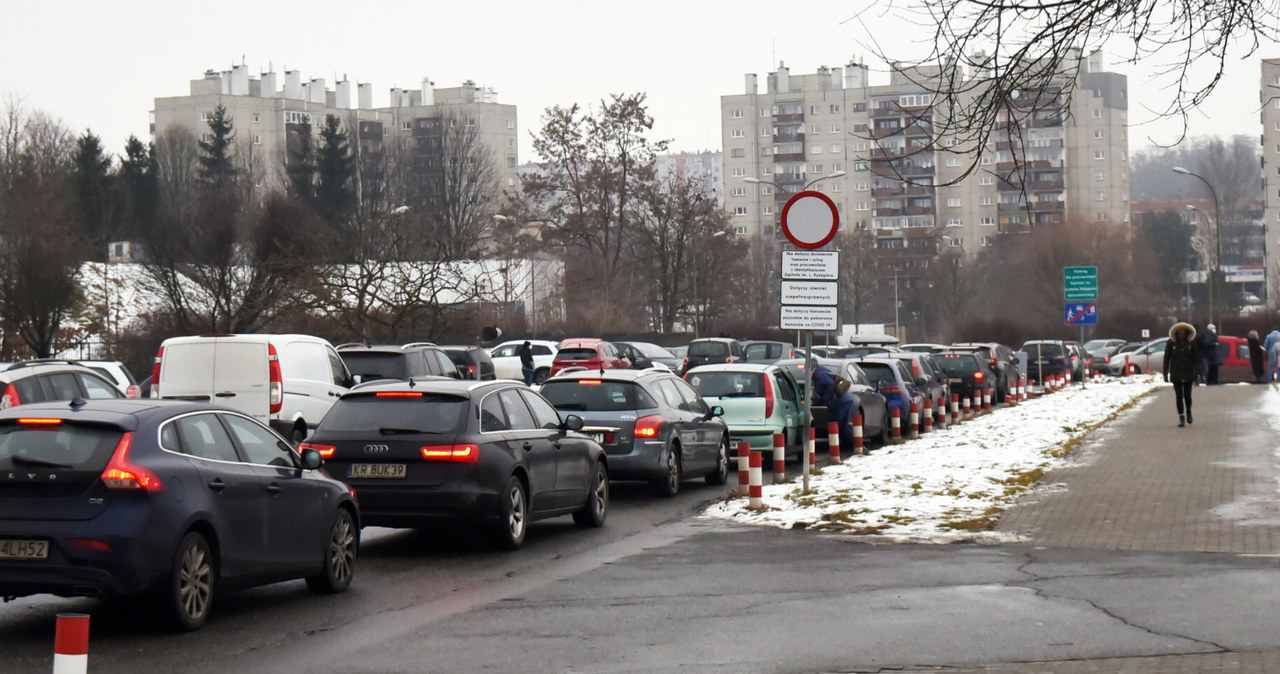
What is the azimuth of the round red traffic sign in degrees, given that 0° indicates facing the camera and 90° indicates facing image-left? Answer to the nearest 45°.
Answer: approximately 0°

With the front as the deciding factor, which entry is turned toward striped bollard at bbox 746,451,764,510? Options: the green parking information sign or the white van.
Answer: the green parking information sign

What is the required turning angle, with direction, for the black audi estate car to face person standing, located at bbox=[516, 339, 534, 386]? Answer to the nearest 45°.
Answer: approximately 45° to its left

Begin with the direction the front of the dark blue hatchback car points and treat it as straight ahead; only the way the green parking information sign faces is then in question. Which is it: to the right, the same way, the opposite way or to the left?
the opposite way

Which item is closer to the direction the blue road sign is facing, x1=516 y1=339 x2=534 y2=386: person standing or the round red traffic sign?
the round red traffic sign

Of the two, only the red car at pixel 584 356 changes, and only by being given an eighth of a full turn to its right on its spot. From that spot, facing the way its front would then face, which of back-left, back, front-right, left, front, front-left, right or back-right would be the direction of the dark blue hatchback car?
right
